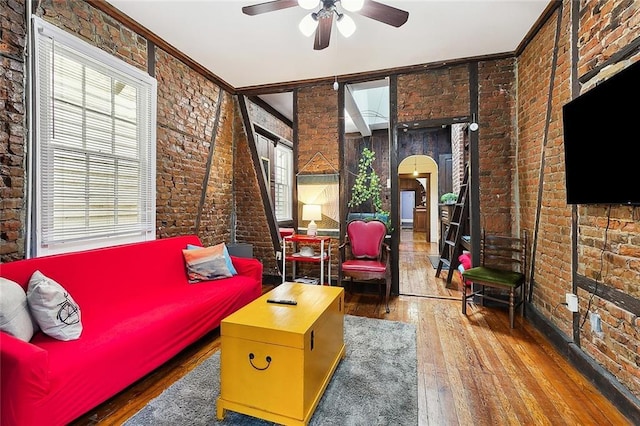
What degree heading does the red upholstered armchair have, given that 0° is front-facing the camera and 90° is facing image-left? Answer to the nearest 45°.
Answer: approximately 0°

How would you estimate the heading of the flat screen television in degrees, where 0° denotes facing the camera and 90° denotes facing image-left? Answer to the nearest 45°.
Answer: approximately 45°

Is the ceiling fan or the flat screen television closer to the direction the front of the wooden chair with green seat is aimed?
the ceiling fan

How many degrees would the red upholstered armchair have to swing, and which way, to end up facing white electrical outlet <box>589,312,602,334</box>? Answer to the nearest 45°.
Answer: approximately 45° to its left

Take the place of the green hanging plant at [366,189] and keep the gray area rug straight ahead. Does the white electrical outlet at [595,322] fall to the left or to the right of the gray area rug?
left

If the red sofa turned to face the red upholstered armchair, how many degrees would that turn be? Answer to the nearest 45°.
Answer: approximately 45° to its left

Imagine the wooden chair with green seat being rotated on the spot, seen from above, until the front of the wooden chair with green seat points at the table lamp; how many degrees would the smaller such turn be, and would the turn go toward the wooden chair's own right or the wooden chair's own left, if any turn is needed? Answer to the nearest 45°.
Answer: approximately 45° to the wooden chair's own right

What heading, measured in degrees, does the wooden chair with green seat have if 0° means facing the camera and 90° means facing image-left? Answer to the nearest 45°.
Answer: approximately 45°
